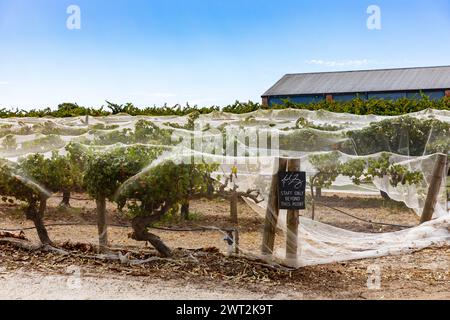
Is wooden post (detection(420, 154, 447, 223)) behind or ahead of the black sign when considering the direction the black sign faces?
behind

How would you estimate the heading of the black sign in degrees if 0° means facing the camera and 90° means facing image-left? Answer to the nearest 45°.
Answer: approximately 0°

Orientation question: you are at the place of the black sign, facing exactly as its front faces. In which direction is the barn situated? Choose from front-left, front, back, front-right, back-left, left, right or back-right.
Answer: back

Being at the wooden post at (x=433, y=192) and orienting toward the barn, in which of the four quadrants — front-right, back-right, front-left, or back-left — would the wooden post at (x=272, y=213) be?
back-left

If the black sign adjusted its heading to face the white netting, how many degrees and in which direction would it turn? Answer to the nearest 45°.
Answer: approximately 180°
